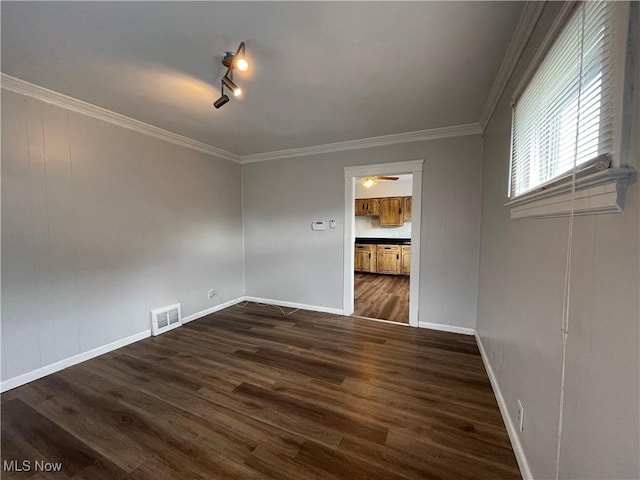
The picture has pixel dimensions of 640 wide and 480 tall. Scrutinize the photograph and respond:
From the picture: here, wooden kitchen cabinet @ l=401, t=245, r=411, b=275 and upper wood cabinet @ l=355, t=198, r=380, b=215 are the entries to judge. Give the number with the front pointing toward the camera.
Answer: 2

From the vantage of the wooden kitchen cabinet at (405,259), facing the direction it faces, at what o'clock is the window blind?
The window blind is roughly at 12 o'clock from the wooden kitchen cabinet.

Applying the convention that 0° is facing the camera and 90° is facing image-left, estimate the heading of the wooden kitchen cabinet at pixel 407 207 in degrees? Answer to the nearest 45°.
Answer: approximately 0°

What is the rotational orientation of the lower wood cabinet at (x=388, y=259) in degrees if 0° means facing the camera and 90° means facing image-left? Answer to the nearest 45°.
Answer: approximately 0°

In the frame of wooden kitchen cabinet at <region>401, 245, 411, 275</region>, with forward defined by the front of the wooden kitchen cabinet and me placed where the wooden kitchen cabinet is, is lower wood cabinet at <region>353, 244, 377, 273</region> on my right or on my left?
on my right
